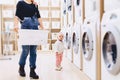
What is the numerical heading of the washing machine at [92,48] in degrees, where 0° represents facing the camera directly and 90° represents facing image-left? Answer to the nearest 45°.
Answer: approximately 45°

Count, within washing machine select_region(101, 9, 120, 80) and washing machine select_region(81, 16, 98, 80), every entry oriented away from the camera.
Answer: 0
